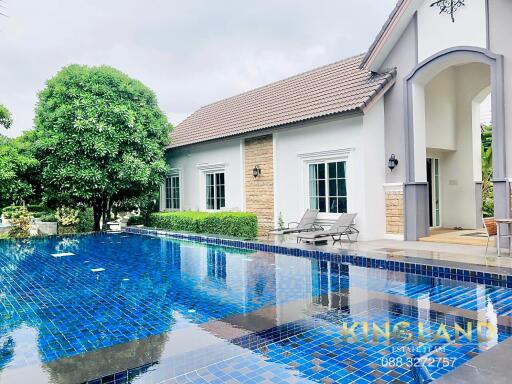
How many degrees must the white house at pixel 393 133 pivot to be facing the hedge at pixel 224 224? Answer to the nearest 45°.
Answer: approximately 45° to its right

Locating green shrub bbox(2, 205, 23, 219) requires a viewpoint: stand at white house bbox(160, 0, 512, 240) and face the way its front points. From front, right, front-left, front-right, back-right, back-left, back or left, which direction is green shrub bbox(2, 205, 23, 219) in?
front-right

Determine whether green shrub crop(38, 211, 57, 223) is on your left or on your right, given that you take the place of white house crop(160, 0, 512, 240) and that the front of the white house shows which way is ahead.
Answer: on your right

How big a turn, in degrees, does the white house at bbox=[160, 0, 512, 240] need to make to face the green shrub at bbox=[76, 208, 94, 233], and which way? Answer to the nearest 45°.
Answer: approximately 45° to its right

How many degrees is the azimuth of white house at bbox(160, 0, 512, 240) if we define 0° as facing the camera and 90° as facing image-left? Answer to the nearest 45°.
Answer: approximately 45°
